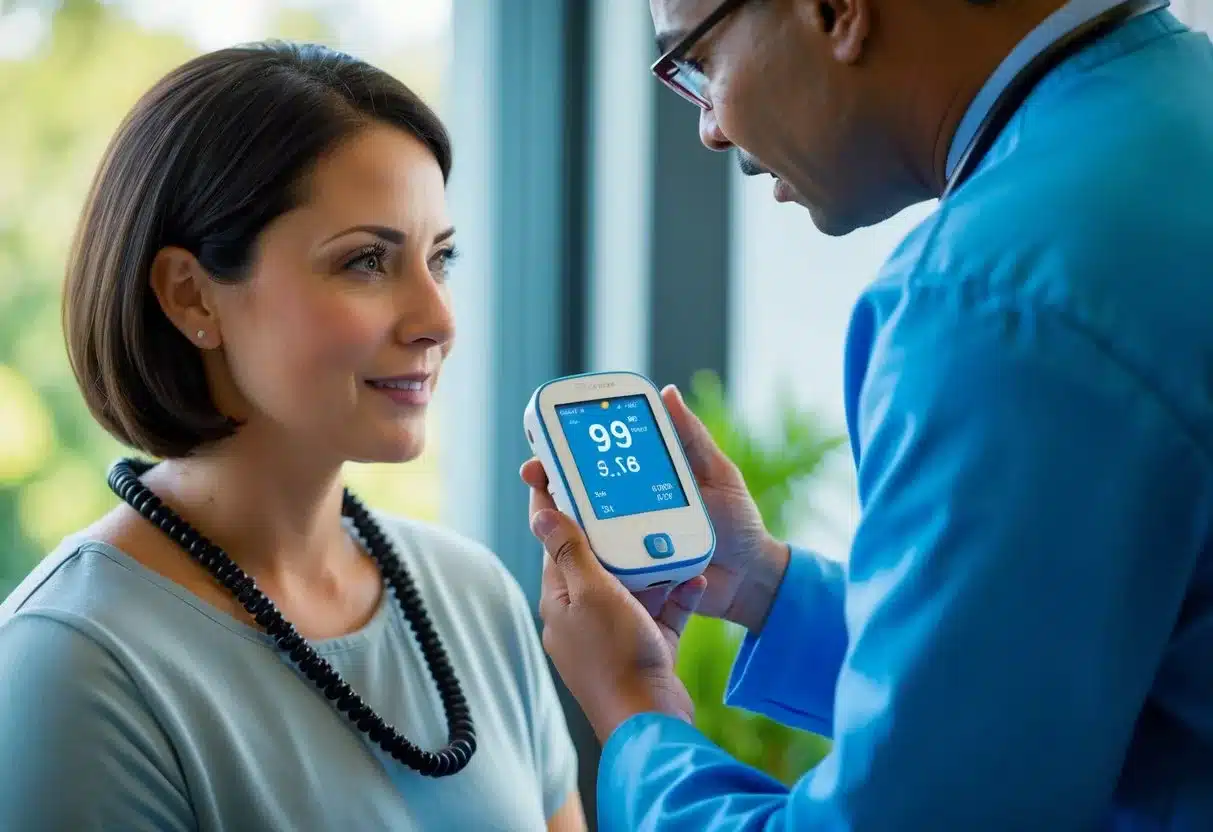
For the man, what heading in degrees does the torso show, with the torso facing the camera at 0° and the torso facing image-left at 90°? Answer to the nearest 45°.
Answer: approximately 90°

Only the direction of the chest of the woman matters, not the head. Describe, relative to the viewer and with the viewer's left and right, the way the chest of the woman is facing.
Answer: facing the viewer and to the right of the viewer

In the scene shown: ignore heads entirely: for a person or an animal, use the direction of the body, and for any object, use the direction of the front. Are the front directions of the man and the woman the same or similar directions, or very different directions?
very different directions

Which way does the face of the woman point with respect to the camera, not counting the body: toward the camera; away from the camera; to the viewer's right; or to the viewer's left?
to the viewer's right

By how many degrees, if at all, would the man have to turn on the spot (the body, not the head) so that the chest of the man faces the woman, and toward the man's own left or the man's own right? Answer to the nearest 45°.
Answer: approximately 45° to the man's own right

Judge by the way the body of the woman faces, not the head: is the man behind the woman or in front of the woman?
in front

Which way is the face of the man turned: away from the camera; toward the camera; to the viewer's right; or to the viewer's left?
to the viewer's left

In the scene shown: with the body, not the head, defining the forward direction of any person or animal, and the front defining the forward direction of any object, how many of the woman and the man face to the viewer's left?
1
